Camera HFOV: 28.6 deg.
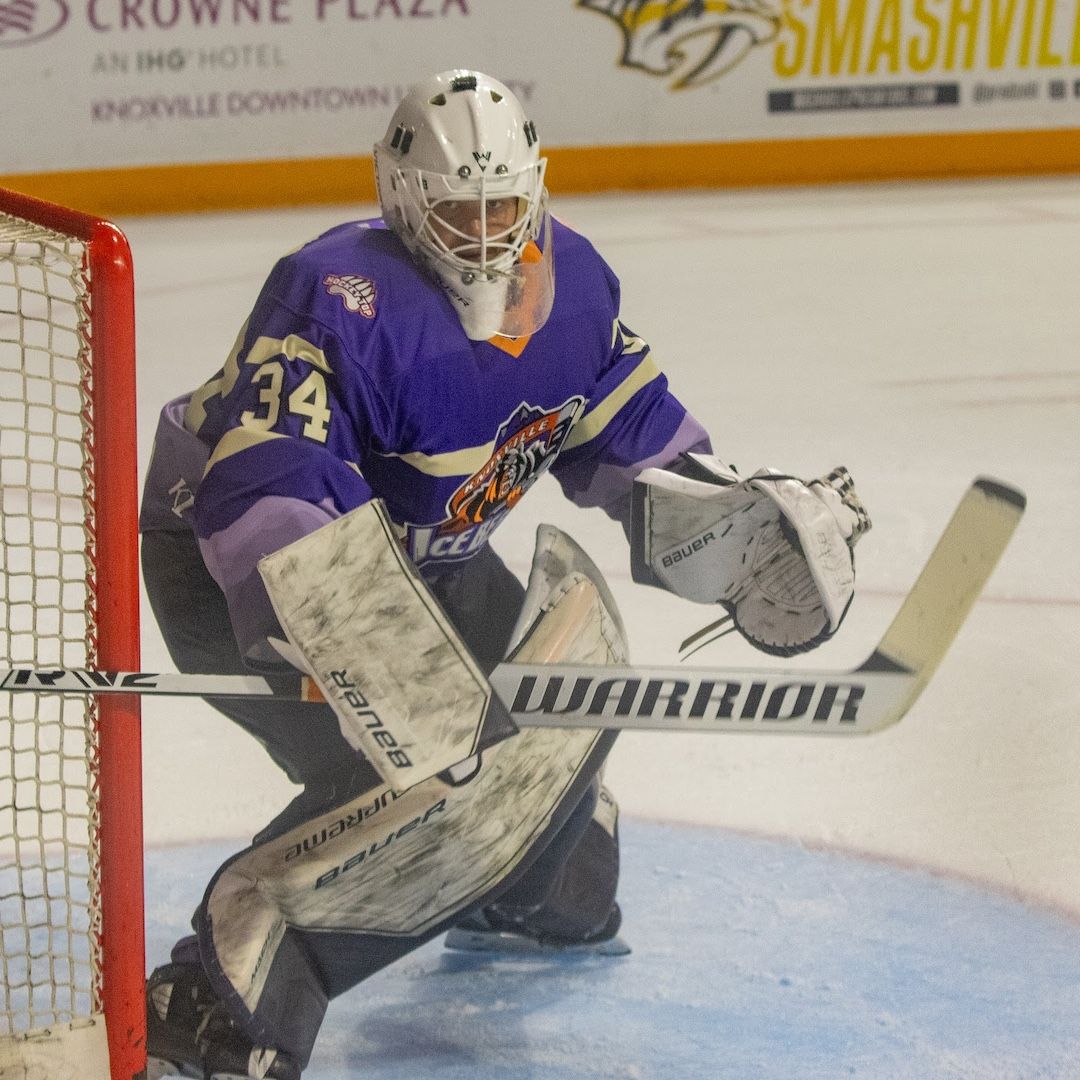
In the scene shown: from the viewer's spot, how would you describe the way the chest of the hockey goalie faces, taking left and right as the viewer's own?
facing the viewer and to the right of the viewer

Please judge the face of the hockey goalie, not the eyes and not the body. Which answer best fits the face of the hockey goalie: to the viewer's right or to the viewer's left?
to the viewer's right
